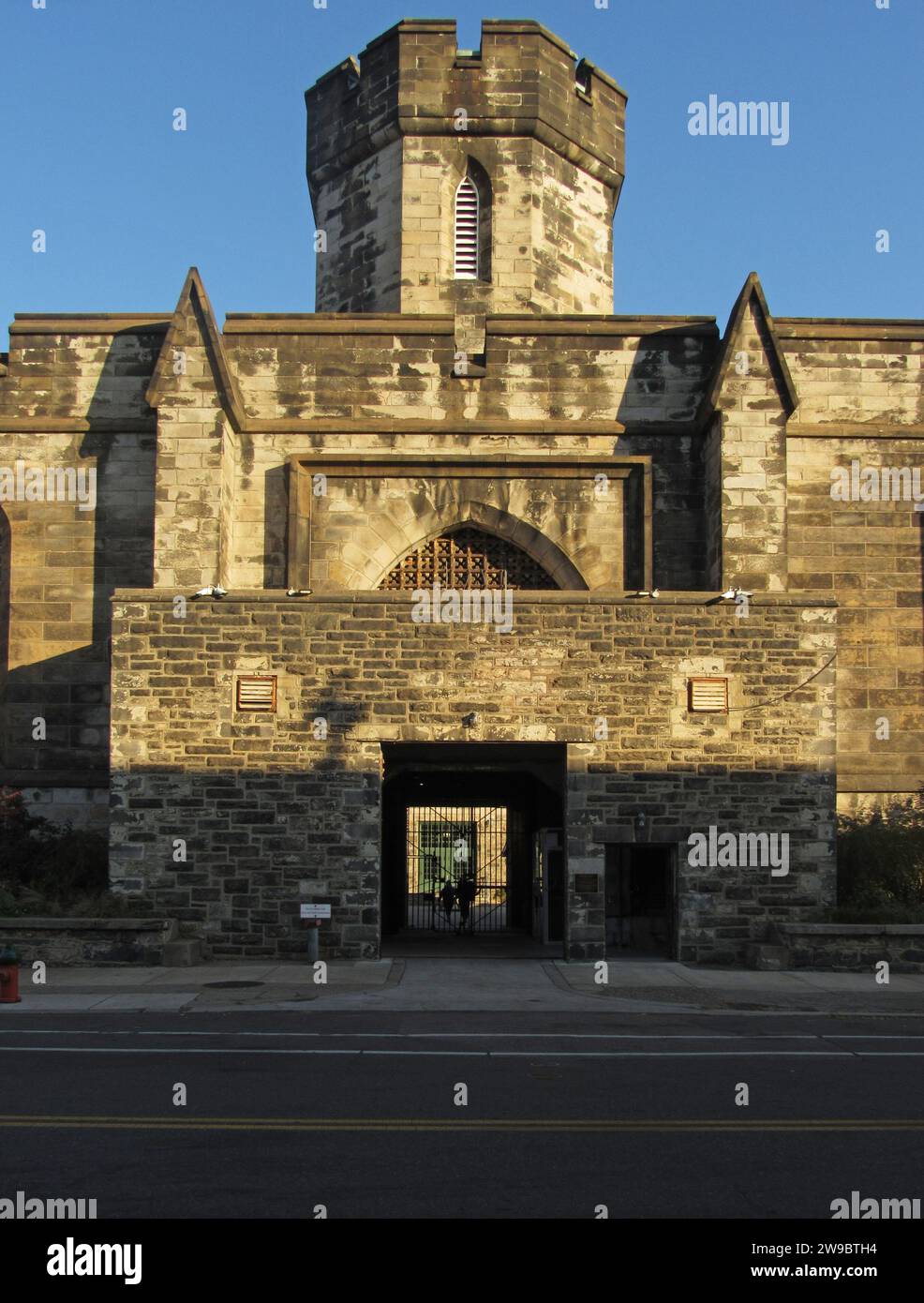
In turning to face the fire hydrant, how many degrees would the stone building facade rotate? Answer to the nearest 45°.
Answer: approximately 45° to its right

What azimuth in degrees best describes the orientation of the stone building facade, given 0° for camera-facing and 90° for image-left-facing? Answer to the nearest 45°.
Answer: approximately 0°

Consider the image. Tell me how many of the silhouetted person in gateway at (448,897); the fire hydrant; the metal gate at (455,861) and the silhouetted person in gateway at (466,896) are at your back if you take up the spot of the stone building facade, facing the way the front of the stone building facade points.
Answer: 3
